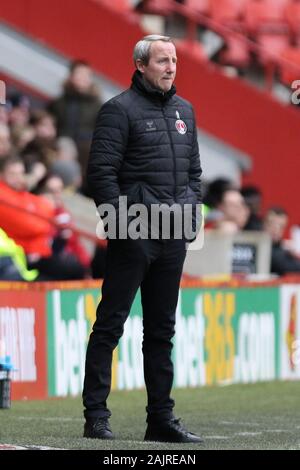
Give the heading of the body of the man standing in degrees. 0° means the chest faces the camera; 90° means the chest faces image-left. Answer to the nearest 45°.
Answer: approximately 315°

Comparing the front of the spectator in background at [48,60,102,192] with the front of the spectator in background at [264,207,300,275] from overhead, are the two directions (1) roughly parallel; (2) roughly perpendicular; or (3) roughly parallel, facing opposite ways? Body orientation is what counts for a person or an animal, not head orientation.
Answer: roughly parallel

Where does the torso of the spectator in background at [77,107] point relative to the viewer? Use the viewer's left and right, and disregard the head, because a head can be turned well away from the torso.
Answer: facing the viewer

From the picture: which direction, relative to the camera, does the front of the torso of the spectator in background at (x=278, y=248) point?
toward the camera

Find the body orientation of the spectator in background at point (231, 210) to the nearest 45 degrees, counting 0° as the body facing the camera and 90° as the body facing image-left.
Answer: approximately 315°

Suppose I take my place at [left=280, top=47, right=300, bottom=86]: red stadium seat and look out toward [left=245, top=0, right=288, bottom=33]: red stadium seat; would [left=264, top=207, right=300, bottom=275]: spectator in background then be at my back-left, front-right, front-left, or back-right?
back-left

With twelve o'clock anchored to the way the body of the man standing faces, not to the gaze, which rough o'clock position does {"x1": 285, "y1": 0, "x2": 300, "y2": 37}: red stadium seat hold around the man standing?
The red stadium seat is roughly at 8 o'clock from the man standing.

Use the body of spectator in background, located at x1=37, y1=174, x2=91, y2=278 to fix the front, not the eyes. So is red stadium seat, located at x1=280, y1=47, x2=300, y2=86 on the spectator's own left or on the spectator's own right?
on the spectator's own left

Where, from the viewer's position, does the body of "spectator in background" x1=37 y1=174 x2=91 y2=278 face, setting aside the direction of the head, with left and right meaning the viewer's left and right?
facing the viewer and to the right of the viewer

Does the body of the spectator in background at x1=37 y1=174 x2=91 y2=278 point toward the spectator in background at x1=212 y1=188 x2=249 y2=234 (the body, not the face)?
no

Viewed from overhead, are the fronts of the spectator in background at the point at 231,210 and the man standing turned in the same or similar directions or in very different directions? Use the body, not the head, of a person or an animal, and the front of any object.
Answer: same or similar directions

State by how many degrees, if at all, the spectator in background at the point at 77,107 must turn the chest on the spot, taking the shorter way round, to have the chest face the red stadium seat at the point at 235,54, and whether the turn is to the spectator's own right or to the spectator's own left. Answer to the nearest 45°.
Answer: approximately 135° to the spectator's own left

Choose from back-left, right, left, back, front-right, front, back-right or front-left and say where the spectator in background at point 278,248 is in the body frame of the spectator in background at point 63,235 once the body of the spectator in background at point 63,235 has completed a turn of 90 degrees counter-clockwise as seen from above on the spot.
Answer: front

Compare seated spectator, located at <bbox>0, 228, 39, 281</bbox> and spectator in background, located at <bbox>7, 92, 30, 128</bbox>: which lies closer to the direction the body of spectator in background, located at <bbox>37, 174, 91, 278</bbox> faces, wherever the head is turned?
the seated spectator

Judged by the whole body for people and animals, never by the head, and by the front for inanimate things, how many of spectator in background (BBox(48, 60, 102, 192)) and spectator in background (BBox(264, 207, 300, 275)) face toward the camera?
2
